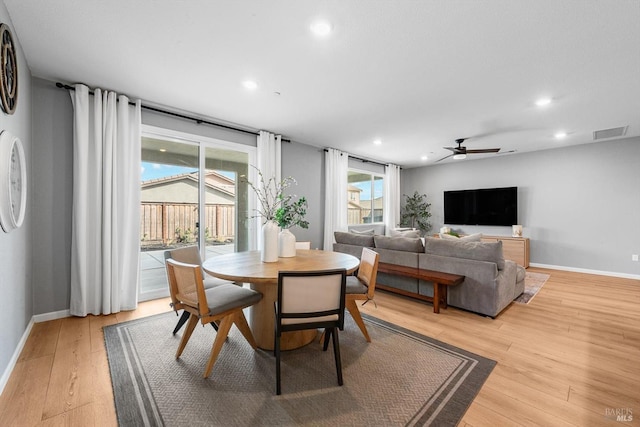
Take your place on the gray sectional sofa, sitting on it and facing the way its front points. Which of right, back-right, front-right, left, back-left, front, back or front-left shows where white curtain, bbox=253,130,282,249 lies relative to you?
back-left

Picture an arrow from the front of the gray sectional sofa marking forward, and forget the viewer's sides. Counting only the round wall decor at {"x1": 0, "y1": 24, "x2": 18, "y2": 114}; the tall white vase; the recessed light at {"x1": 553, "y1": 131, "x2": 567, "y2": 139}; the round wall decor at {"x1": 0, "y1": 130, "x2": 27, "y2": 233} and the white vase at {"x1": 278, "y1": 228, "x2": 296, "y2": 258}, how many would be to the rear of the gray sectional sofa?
4

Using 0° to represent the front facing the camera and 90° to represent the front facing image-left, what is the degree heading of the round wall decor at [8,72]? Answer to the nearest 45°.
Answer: approximately 270°

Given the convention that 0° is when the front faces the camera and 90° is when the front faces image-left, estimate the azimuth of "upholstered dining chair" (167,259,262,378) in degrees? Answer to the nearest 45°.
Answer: approximately 225°

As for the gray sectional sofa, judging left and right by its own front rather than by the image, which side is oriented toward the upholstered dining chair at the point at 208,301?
back

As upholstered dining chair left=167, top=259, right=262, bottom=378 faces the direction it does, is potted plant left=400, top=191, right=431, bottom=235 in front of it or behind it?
in front

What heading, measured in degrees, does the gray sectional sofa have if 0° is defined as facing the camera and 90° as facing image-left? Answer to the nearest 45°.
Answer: approximately 225°

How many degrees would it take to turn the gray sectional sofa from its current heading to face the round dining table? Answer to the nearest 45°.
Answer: approximately 180°
